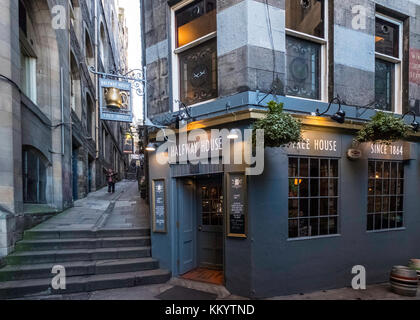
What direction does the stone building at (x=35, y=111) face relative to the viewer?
to the viewer's right

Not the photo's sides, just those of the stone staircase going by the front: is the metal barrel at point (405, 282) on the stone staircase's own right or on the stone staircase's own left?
on the stone staircase's own left

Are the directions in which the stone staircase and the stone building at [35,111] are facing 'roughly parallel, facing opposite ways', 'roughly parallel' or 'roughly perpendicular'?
roughly perpendicular

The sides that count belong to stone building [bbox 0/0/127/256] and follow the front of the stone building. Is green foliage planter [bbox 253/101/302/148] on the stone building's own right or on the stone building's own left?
on the stone building's own right

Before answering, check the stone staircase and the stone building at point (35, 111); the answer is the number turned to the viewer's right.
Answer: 1

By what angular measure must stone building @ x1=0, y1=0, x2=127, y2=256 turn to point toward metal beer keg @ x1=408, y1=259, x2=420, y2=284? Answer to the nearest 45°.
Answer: approximately 45° to its right

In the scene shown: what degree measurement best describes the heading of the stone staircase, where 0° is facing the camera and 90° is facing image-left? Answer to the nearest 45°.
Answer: approximately 0°

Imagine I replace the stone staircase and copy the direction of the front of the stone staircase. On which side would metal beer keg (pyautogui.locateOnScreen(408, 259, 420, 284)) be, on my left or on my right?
on my left
